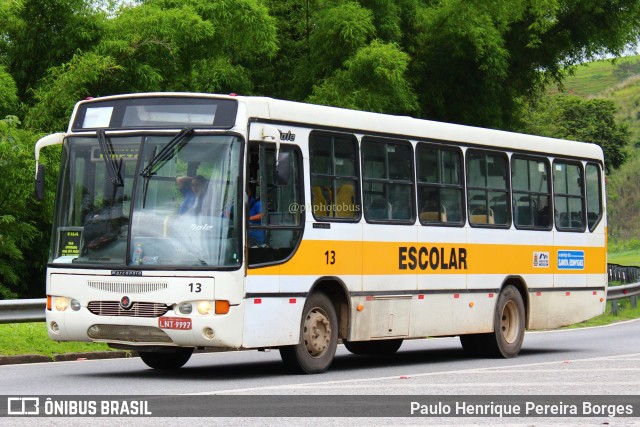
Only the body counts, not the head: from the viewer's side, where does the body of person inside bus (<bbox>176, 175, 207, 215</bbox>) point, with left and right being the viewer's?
facing the viewer and to the left of the viewer

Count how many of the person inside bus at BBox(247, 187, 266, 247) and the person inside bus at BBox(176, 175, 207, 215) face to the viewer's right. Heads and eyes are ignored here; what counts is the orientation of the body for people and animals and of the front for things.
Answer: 0

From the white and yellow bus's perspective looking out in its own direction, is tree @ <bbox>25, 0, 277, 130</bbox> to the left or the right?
on its right

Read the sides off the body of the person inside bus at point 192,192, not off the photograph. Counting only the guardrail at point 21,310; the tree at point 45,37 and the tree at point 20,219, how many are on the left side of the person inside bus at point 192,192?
0

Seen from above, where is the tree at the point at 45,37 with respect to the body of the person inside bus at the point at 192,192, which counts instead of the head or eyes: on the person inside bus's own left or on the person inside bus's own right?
on the person inside bus's own right

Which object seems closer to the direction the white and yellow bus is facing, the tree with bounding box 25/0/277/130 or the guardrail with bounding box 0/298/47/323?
the guardrail

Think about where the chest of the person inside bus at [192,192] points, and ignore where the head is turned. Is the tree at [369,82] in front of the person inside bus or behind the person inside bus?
behind

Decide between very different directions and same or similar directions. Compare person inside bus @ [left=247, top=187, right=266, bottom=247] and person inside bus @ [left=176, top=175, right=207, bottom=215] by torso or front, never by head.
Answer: same or similar directions

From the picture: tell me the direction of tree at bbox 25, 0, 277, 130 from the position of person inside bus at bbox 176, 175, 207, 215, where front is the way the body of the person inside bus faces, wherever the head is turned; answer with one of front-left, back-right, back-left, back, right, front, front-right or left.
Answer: back-right
